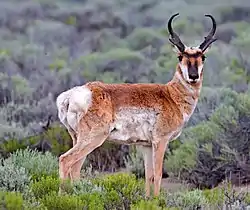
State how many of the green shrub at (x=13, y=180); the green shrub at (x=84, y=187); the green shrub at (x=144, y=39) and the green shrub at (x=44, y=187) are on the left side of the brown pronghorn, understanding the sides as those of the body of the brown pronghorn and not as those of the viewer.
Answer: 1

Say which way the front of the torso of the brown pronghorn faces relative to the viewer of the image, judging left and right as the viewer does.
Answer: facing to the right of the viewer

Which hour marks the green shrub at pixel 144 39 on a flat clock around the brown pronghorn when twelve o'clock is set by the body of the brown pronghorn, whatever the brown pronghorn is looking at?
The green shrub is roughly at 9 o'clock from the brown pronghorn.

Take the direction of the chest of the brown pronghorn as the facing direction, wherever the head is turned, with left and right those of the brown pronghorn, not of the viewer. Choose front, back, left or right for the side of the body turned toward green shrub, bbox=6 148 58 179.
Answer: back

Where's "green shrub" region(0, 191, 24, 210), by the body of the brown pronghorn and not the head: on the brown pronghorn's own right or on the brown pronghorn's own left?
on the brown pronghorn's own right

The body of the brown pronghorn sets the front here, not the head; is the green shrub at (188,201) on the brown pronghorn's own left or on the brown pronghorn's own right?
on the brown pronghorn's own right

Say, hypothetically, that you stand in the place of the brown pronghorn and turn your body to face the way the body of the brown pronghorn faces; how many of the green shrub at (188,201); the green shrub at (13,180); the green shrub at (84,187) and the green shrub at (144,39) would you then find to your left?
1

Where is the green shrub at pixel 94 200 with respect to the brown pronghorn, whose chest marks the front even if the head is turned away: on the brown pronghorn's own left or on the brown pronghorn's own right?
on the brown pronghorn's own right
